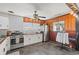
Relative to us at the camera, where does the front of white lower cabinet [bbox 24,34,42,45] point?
facing the viewer and to the right of the viewer
